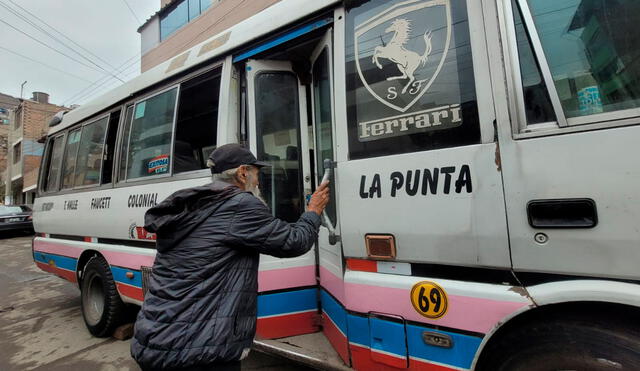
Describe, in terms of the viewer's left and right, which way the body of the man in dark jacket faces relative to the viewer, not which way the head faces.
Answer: facing away from the viewer and to the right of the viewer

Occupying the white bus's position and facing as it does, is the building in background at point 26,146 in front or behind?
behind

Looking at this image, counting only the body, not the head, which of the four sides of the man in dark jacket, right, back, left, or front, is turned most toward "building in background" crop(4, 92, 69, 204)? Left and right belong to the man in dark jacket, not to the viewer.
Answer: left

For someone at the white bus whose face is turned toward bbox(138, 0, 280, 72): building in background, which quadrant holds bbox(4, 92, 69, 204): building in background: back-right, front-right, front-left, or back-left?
front-left

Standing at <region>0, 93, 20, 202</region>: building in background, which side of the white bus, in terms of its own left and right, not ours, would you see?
back

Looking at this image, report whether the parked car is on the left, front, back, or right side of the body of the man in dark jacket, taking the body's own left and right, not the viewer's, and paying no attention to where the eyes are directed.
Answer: left

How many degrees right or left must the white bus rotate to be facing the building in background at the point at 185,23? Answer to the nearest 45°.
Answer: approximately 180°

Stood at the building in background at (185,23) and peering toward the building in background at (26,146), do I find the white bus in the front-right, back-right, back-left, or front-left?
back-left
